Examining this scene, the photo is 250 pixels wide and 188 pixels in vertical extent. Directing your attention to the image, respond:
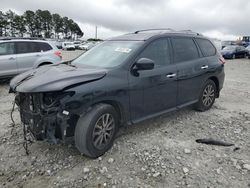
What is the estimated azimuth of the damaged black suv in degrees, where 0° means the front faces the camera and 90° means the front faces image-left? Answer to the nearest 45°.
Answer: approximately 45°

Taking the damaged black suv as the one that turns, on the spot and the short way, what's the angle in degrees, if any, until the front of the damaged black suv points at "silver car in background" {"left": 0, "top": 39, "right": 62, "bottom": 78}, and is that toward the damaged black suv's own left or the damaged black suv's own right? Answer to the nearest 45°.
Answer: approximately 90° to the damaged black suv's own right

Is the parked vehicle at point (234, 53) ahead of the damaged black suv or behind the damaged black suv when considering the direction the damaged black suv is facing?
behind
